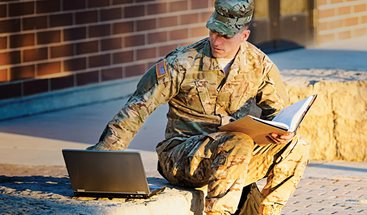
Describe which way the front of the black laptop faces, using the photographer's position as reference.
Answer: facing away from the viewer and to the right of the viewer

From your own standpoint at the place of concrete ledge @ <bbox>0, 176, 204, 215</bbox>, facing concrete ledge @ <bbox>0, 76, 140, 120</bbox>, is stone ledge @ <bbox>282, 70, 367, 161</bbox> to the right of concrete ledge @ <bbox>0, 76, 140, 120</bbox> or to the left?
right

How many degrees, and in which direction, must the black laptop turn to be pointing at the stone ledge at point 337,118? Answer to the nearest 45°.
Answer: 0° — it already faces it
